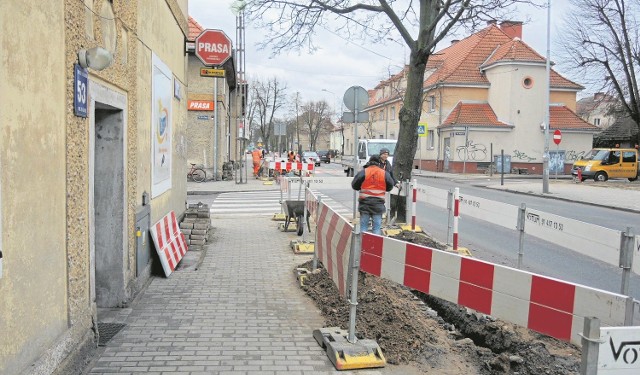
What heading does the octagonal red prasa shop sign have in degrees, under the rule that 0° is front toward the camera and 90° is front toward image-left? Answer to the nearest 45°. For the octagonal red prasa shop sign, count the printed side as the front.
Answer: approximately 0°

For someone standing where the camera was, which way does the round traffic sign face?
facing away from the viewer

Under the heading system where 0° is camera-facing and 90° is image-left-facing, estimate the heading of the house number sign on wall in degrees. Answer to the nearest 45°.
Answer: approximately 315°

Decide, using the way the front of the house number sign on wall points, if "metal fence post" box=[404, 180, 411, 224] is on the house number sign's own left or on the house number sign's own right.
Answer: on the house number sign's own left

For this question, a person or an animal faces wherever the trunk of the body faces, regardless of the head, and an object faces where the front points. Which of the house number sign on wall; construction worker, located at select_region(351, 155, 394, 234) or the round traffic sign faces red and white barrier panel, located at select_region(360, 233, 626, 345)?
the house number sign on wall

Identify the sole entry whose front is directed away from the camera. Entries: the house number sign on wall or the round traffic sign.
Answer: the round traffic sign

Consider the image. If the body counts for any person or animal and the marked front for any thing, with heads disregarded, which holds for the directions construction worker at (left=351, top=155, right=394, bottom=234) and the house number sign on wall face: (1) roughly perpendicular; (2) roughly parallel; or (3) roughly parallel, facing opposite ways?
roughly perpendicular

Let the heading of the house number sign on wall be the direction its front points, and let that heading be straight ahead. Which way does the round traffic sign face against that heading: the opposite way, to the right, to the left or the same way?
to the left

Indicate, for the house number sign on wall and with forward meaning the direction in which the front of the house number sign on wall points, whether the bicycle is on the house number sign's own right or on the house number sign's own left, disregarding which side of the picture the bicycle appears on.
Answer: on the house number sign's own left
